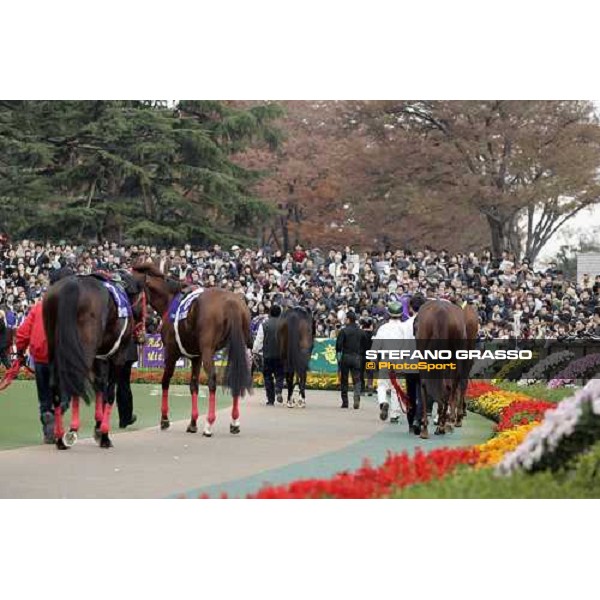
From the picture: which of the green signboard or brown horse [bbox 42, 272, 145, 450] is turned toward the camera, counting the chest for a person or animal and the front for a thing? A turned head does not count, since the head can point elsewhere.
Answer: the green signboard

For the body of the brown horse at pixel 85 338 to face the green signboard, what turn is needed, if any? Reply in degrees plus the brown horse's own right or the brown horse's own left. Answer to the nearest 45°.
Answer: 0° — it already faces it

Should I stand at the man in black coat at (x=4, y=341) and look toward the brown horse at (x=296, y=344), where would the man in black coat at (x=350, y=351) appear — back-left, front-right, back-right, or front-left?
front-right

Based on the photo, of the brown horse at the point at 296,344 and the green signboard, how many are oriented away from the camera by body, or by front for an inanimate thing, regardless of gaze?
1

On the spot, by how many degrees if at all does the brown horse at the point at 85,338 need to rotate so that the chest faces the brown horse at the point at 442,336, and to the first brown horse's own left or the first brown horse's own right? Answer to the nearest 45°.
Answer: approximately 90° to the first brown horse's own right

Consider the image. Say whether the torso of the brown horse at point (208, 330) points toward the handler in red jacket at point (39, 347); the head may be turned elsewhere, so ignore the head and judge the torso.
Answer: no

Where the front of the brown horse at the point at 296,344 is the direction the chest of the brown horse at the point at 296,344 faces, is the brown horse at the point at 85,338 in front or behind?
behind

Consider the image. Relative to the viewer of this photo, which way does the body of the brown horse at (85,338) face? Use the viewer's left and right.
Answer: facing away from the viewer and to the right of the viewer

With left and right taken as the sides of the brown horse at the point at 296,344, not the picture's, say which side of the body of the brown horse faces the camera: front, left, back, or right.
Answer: back

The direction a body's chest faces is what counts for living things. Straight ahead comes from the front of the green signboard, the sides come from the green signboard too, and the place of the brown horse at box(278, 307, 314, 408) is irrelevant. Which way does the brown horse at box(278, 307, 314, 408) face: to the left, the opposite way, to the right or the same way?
the opposite way

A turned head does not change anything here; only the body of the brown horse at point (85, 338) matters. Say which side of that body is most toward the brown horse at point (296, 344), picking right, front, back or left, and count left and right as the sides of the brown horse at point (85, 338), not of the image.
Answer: front

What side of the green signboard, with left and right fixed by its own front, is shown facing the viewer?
front

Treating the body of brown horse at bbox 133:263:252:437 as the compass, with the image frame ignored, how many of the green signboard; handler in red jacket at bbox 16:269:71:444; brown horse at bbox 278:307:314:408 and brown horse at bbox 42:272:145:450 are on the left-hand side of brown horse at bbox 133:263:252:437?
2

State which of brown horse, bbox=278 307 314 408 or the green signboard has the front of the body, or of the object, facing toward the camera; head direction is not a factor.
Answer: the green signboard
